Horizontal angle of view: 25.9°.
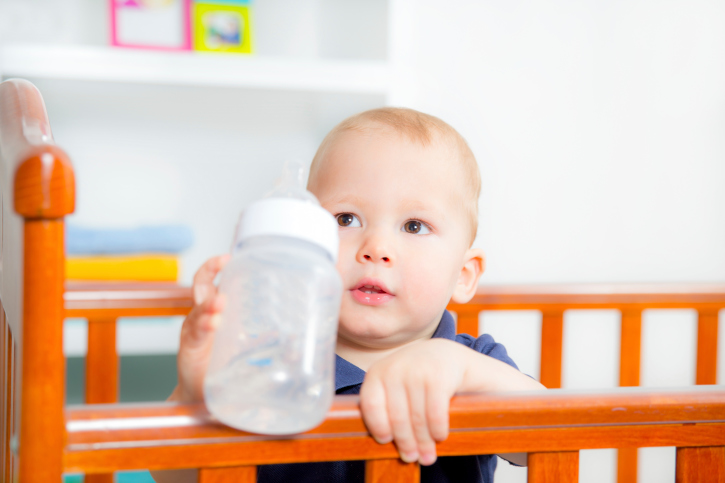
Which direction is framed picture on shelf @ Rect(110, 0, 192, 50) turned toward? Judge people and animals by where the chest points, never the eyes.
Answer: toward the camera

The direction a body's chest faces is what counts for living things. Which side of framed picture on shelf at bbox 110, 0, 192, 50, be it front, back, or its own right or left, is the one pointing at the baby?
front

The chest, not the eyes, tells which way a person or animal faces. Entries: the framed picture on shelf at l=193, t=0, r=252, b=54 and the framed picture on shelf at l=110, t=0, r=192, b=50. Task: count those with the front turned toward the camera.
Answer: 2

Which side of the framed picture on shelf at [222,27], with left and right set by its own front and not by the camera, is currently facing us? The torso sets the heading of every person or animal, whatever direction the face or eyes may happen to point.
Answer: front

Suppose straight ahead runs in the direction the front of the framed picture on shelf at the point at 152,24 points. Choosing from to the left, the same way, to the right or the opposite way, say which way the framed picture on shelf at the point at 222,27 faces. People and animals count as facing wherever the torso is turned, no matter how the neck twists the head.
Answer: the same way

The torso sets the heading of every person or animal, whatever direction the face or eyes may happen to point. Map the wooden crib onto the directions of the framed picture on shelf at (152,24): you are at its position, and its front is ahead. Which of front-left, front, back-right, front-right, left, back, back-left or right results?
front
